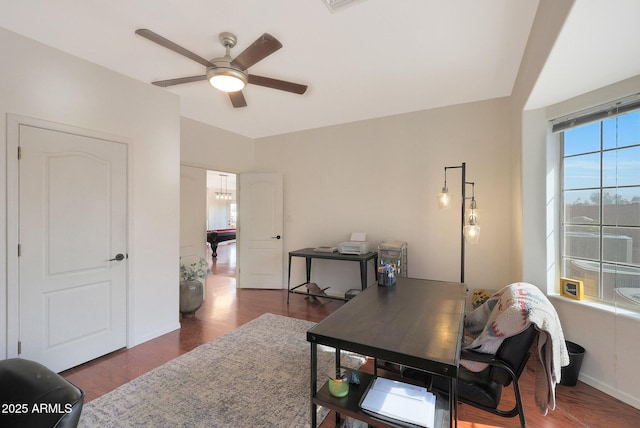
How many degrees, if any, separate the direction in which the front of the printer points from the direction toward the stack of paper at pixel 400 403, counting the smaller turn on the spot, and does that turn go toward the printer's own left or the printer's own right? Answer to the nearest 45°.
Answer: approximately 45° to the printer's own left

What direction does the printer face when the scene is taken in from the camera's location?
facing the viewer and to the left of the viewer

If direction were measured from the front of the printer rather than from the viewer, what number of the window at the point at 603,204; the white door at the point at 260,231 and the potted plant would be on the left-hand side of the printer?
1

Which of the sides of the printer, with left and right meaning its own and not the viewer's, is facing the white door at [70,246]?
front

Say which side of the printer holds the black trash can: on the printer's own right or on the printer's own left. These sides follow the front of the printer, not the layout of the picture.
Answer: on the printer's own left

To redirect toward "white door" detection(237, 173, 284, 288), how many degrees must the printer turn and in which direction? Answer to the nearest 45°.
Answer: approximately 90° to its right

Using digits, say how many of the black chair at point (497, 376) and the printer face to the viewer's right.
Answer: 0

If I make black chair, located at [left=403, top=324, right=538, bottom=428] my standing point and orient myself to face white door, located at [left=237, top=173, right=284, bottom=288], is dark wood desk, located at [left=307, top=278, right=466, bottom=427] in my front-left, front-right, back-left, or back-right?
front-left

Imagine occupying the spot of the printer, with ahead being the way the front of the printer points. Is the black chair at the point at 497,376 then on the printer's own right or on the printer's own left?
on the printer's own left

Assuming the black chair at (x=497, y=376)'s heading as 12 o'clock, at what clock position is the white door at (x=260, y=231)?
The white door is roughly at 1 o'clock from the black chair.

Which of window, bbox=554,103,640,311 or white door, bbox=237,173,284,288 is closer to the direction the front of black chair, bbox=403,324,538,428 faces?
the white door

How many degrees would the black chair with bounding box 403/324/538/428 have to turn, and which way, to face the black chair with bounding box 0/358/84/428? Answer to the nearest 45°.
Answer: approximately 45° to its left

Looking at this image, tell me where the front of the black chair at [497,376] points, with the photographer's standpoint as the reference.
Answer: facing to the left of the viewer

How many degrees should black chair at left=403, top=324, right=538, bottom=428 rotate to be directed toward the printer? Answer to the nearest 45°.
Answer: approximately 45° to its right

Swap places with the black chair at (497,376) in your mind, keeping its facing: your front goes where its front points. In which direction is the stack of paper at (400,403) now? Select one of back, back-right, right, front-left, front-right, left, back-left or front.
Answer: front-left

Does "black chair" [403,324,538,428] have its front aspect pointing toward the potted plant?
yes

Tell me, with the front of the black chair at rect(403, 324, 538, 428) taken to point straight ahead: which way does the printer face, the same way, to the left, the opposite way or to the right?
to the left
